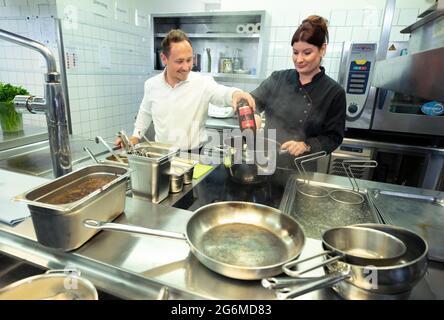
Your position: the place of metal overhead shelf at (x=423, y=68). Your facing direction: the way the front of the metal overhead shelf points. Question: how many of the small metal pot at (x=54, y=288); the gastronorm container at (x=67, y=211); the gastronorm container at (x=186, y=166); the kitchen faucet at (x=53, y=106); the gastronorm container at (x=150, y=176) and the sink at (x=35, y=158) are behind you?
0

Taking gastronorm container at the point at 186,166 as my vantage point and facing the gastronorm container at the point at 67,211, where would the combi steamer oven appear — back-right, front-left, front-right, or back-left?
back-left

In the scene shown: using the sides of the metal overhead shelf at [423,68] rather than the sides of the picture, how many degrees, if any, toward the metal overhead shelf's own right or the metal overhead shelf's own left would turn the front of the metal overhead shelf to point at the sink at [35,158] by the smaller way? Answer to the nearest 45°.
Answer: approximately 45° to the metal overhead shelf's own right

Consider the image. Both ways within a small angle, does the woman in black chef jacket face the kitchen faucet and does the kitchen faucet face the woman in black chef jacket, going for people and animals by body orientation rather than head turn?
no

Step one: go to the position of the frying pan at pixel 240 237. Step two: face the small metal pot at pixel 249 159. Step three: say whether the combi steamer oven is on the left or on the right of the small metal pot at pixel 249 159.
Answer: right

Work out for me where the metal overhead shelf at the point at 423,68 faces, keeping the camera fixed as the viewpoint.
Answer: facing the viewer and to the left of the viewer

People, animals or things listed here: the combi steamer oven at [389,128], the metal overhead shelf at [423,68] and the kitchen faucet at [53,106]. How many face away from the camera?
0

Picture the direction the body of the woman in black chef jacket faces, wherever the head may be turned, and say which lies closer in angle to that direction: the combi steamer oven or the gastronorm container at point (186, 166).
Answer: the gastronorm container

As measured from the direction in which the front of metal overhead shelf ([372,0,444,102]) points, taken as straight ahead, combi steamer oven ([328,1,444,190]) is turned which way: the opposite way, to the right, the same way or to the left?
the same way

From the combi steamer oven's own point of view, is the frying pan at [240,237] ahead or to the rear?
ahead

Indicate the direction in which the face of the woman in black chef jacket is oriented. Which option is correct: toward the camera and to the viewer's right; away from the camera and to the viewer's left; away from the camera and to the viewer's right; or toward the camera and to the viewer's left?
toward the camera and to the viewer's left

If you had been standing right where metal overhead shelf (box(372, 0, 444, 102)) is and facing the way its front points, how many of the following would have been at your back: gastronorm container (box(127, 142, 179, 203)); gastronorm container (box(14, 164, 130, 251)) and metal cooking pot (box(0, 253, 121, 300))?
0

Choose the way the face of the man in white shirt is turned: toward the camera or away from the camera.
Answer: toward the camera
